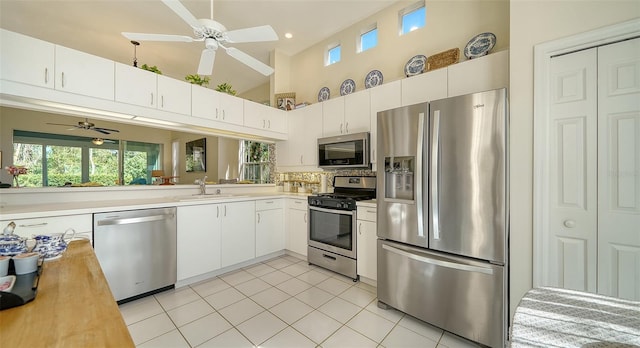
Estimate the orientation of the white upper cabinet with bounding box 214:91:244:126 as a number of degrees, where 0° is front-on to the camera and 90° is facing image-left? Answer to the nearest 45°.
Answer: approximately 315°

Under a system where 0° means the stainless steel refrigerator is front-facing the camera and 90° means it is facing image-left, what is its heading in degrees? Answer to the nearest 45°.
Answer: approximately 45°

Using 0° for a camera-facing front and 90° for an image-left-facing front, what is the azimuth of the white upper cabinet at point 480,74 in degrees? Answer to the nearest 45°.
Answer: approximately 45°

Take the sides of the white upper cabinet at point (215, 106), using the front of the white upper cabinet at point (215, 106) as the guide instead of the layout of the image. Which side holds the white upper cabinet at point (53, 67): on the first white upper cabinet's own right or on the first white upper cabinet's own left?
on the first white upper cabinet's own right

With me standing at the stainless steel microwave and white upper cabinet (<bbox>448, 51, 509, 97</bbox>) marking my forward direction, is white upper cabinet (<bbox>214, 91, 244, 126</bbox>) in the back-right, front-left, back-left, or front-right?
back-right

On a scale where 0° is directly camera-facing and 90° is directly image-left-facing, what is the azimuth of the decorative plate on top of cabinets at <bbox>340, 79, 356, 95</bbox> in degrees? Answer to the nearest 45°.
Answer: approximately 45°

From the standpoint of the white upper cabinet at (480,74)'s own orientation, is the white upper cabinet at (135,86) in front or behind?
in front

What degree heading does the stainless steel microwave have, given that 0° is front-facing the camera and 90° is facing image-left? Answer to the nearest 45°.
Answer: approximately 45°
